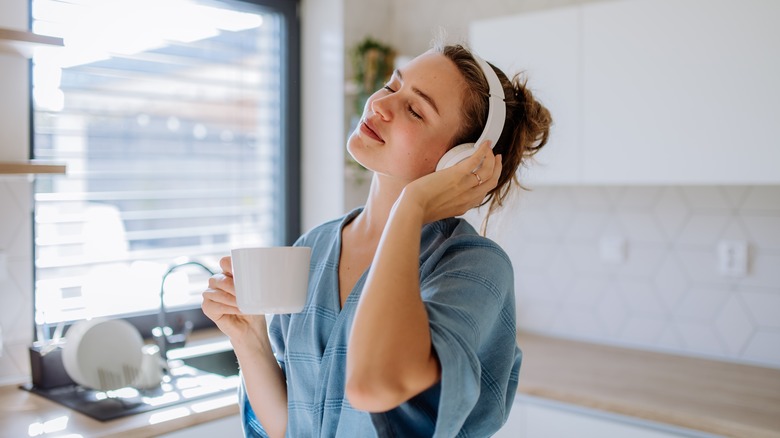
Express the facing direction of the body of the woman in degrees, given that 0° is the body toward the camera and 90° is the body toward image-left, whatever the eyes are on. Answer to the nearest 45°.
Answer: approximately 45°

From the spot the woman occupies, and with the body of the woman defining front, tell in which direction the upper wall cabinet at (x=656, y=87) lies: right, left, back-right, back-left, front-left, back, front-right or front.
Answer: back

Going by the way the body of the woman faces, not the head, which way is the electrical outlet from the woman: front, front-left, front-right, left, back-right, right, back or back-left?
back

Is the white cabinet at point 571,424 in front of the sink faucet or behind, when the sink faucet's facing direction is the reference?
in front

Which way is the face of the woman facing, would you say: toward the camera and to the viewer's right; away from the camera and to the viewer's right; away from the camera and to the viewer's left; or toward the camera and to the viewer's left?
toward the camera and to the viewer's left

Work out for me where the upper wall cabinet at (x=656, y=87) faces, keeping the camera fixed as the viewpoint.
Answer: facing the viewer and to the left of the viewer

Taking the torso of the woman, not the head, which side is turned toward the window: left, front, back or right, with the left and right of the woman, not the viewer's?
right

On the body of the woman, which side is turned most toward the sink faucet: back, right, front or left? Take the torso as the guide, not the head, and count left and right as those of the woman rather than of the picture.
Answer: right
